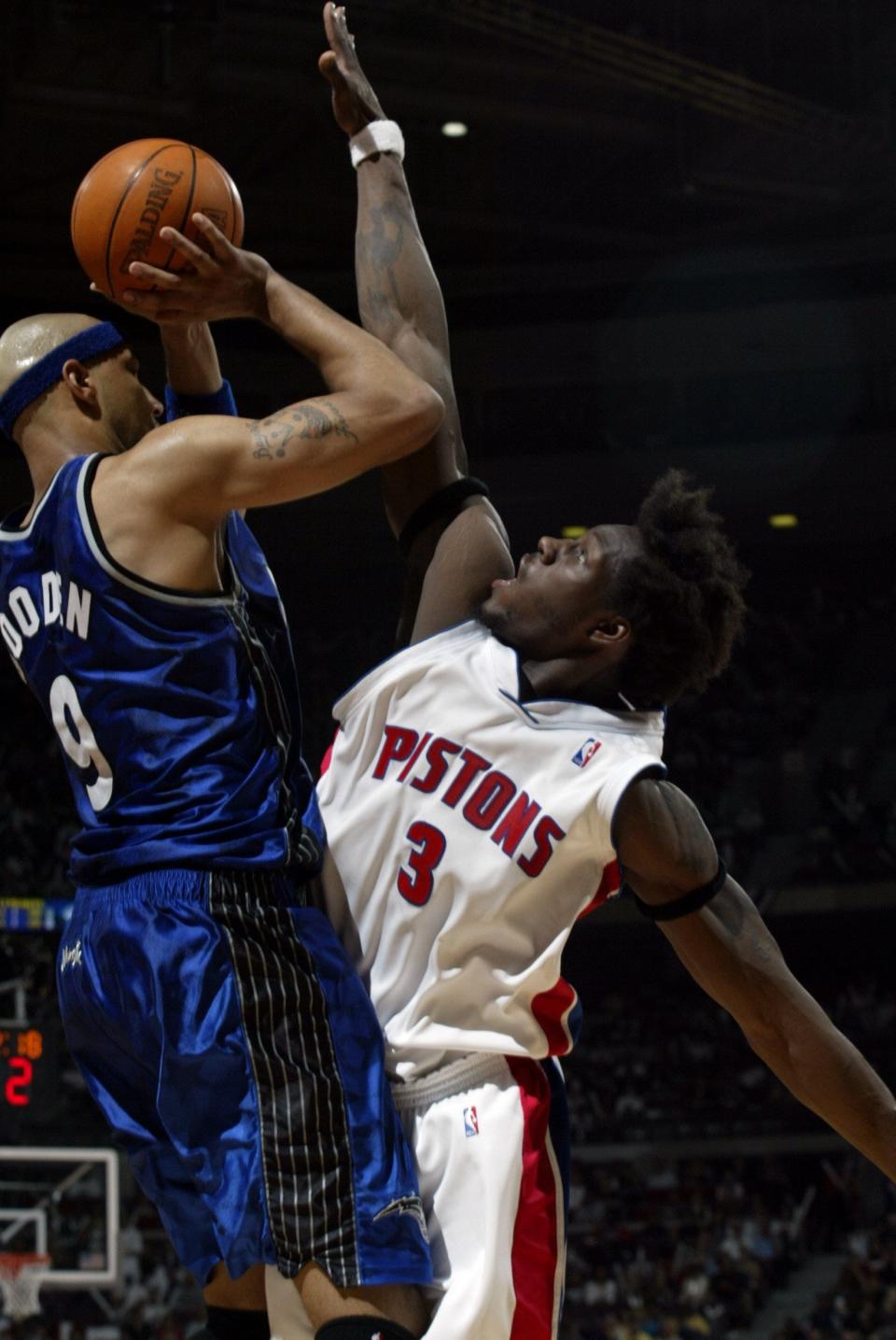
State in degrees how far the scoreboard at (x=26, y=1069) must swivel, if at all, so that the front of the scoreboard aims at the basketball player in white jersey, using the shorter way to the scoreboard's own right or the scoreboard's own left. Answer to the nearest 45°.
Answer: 0° — it already faces them

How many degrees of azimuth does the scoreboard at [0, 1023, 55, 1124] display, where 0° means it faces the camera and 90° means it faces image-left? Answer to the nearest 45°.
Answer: approximately 0°

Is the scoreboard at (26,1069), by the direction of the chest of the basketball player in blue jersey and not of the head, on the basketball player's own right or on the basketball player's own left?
on the basketball player's own left

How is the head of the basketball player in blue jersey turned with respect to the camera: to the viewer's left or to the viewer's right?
to the viewer's right

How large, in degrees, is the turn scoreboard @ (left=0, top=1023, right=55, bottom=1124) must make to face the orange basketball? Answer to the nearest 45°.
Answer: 0° — it already faces it

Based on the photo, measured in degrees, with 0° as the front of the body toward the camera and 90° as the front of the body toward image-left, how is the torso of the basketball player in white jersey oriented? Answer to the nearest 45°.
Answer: approximately 45°

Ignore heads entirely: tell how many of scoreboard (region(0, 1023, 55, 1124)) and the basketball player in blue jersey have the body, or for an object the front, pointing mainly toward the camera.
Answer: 1

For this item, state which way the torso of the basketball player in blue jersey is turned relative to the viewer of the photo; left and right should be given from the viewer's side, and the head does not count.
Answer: facing away from the viewer and to the right of the viewer

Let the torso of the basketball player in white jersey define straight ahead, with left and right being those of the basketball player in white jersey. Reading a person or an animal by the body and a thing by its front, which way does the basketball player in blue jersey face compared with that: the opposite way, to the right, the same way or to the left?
the opposite way
